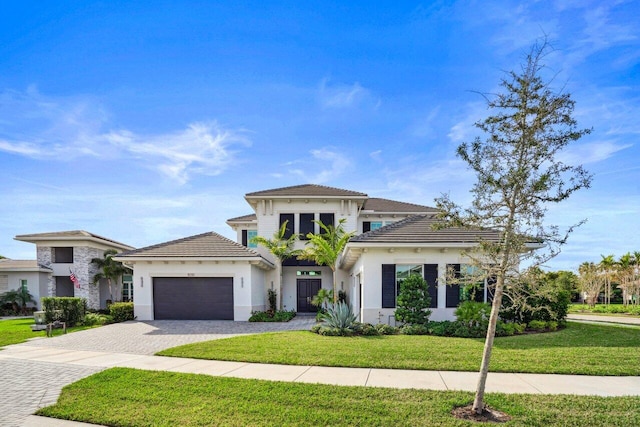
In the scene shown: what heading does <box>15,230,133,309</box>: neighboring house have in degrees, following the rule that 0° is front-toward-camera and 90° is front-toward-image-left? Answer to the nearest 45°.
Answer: approximately 0°

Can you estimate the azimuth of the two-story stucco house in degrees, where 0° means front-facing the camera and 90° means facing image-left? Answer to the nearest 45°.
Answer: approximately 0°

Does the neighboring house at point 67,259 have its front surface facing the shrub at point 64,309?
yes

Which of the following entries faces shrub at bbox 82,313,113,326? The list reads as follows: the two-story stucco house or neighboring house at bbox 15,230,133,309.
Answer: the neighboring house

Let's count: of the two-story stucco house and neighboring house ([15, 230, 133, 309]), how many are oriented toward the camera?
2

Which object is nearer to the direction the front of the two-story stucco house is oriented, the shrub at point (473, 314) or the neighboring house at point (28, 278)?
the shrub

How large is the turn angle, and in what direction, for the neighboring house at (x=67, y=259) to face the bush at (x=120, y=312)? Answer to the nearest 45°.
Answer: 0° — it already faces it
